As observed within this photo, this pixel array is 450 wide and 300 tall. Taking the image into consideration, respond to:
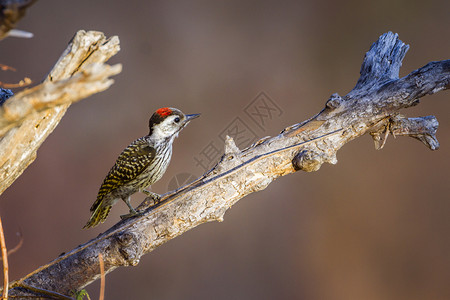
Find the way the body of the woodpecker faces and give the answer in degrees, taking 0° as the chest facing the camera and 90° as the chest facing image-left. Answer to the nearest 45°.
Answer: approximately 270°
